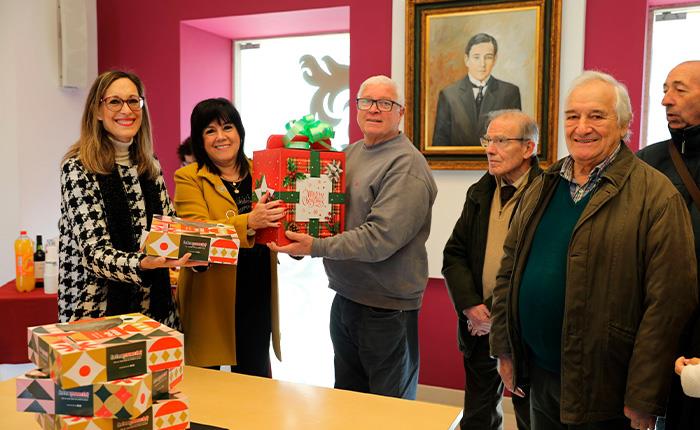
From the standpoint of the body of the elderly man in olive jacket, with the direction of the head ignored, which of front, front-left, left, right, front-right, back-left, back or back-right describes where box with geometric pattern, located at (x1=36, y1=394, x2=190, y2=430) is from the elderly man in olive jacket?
front

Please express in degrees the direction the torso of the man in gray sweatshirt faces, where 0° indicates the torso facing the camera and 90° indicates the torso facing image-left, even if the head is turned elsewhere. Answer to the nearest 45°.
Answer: approximately 45°

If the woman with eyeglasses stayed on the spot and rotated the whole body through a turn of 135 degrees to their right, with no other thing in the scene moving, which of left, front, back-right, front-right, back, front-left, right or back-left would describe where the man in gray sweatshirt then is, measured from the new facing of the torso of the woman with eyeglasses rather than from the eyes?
back

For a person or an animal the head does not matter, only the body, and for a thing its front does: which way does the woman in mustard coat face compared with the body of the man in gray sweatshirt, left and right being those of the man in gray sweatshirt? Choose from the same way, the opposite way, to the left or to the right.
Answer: to the left

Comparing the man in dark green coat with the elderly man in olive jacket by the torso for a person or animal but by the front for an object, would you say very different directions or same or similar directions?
same or similar directions

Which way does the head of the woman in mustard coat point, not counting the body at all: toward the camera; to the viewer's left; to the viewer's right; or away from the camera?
toward the camera

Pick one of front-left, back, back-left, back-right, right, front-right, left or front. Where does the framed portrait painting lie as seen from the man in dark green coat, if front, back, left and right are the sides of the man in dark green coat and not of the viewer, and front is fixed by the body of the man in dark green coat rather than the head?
back-right

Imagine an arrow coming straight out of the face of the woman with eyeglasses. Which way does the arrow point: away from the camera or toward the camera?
toward the camera

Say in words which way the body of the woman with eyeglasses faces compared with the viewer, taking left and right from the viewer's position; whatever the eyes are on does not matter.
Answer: facing the viewer and to the right of the viewer

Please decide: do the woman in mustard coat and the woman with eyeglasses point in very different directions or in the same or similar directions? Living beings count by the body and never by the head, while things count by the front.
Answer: same or similar directions

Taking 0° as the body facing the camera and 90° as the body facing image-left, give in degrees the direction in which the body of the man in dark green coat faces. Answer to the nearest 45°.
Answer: approximately 45°

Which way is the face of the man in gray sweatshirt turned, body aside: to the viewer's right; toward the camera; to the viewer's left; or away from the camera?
toward the camera

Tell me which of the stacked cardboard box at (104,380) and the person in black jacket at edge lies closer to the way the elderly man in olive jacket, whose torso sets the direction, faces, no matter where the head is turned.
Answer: the stacked cardboard box

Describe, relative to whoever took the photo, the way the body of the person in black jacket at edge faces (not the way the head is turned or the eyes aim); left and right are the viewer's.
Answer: facing the viewer and to the left of the viewer

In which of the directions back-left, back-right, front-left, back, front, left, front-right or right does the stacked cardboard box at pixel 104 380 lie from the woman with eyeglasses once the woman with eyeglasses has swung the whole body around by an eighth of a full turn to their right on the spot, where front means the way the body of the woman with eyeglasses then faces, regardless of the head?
front

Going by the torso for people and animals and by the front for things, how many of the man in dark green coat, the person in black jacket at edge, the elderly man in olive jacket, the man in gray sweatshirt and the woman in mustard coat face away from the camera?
0

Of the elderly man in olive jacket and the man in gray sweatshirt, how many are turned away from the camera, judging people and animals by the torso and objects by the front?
0

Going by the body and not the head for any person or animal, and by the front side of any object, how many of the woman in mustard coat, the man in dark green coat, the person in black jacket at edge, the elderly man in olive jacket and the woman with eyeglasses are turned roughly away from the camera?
0

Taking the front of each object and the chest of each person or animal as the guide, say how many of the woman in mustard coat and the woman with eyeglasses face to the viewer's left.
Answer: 0
